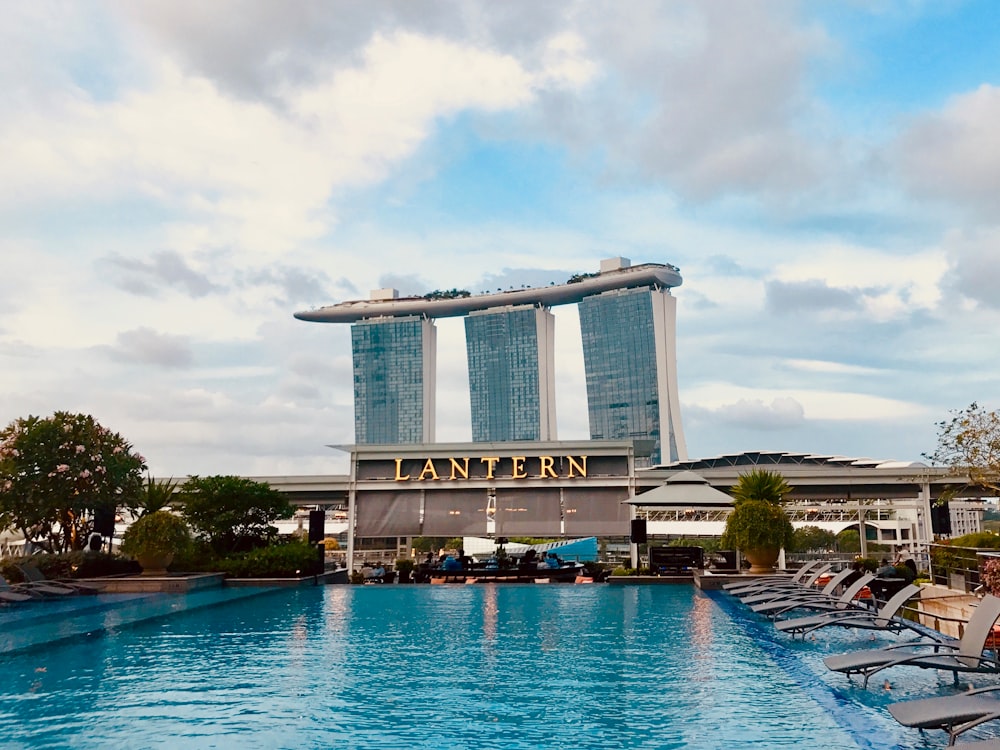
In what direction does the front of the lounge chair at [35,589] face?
to the viewer's right

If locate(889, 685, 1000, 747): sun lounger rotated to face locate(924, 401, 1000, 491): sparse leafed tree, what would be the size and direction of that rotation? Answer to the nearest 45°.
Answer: approximately 90° to its right

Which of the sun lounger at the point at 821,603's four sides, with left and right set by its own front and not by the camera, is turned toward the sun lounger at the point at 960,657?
left

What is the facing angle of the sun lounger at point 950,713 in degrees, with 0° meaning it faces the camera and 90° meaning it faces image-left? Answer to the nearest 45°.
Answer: approximately 90°

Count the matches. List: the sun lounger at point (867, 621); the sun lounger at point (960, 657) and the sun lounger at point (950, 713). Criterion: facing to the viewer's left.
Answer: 3

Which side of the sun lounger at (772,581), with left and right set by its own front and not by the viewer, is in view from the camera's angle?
left

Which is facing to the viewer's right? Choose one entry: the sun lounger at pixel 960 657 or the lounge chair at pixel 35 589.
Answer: the lounge chair

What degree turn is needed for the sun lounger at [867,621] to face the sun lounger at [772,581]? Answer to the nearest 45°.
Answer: approximately 90° to its right

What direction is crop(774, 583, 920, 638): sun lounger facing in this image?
to the viewer's left

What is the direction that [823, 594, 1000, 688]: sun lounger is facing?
to the viewer's left

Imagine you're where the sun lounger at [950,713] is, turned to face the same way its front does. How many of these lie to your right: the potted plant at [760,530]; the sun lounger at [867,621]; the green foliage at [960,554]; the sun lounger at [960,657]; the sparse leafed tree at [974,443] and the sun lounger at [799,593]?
6

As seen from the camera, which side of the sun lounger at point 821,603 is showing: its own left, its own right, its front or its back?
left

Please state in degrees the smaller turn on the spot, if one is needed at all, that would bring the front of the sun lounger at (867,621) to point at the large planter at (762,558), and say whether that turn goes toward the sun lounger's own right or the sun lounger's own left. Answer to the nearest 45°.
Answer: approximately 90° to the sun lounger's own right
